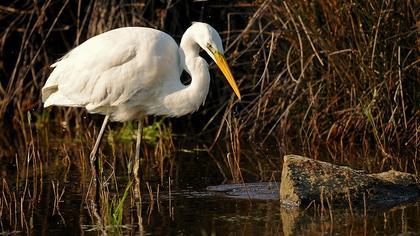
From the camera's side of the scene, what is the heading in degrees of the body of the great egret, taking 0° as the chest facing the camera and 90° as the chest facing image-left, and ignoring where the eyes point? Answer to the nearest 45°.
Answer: approximately 270°

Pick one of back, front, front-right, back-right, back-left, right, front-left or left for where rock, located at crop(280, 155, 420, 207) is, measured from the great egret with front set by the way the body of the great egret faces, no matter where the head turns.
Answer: front-right
